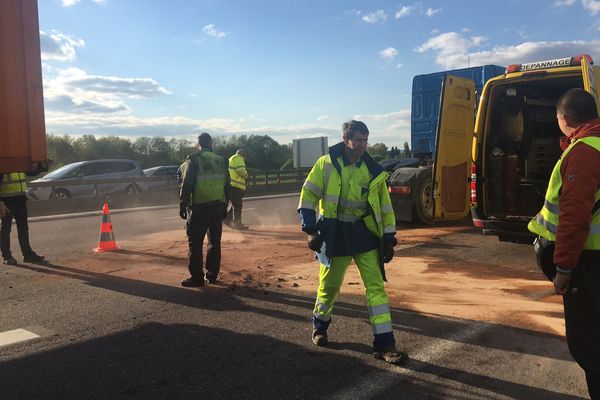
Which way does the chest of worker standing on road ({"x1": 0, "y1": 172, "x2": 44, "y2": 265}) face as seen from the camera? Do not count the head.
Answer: to the viewer's right

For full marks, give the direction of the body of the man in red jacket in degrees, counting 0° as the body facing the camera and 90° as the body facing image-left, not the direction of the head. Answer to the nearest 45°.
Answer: approximately 90°

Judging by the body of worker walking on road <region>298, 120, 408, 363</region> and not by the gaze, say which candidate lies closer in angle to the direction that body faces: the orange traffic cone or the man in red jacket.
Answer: the man in red jacket

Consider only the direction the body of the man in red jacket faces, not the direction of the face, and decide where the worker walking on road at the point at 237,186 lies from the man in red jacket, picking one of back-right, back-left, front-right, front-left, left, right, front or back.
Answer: front-right

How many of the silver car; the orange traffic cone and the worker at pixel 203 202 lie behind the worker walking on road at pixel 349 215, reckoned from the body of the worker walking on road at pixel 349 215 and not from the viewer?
3

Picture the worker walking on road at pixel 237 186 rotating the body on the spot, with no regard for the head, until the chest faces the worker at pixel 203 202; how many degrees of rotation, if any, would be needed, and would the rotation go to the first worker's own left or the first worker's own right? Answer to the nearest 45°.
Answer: approximately 90° to the first worker's own right

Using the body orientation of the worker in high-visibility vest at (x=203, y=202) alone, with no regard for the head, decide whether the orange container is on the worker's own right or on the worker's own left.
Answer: on the worker's own left

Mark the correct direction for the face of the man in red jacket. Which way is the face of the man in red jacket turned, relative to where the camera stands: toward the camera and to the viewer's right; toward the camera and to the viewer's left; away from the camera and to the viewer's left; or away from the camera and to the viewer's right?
away from the camera and to the viewer's left
